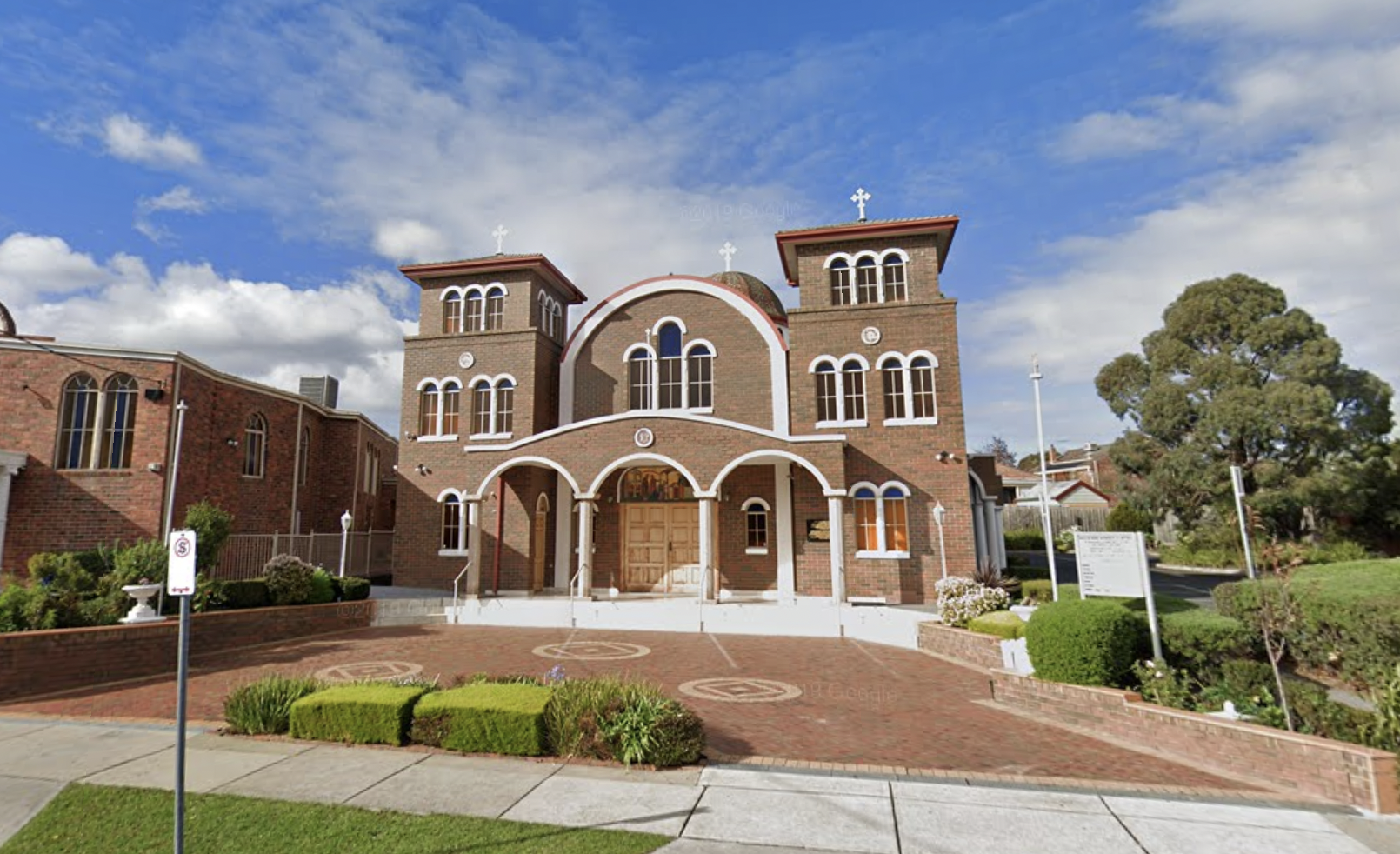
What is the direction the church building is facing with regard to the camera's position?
facing the viewer

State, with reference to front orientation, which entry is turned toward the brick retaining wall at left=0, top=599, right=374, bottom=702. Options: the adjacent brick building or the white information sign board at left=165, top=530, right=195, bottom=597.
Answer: the adjacent brick building

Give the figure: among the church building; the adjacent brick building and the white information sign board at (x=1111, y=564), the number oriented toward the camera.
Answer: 3

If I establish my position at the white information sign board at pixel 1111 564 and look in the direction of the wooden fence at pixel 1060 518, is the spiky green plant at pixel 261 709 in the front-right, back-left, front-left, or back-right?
back-left

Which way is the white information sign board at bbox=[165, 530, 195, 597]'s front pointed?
toward the camera

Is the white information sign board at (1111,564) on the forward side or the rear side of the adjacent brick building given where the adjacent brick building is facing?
on the forward side

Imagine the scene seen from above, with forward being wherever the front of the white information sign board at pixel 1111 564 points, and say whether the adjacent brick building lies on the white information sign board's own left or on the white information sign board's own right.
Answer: on the white information sign board's own right

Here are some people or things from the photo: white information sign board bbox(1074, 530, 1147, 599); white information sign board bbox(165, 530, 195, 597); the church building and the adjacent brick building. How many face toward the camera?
4

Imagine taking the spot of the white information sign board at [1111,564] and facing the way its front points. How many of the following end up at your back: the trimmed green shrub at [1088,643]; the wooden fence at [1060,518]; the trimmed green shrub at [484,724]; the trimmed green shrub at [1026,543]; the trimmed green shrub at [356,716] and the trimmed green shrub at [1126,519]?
3

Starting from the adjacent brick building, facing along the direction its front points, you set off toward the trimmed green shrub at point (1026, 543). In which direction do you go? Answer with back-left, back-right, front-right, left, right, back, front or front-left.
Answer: left

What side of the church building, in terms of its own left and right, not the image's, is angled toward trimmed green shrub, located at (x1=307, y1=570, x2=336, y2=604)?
right

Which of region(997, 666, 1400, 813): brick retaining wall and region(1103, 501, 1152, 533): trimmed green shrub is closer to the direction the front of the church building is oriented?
the brick retaining wall

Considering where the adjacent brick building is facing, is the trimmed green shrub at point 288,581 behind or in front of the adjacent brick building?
in front

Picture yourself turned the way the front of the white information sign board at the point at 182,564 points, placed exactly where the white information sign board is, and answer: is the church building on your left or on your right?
on your left

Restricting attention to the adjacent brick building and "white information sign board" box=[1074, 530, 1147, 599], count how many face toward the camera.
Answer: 2
